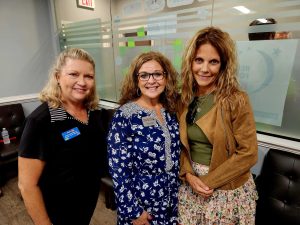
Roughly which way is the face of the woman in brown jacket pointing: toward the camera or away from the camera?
toward the camera

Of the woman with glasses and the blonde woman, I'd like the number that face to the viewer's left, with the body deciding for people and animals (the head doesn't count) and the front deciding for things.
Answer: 0

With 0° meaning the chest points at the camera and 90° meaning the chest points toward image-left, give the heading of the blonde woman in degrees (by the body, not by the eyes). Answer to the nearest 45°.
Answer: approximately 315°

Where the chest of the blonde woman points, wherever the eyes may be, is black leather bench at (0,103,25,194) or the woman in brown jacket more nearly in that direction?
the woman in brown jacket

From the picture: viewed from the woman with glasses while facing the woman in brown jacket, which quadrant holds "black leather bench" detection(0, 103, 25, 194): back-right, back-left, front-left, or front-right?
back-left

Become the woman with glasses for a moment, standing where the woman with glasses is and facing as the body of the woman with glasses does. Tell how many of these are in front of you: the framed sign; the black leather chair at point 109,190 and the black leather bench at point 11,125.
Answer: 0

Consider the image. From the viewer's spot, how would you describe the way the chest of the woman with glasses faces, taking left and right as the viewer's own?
facing the viewer and to the right of the viewer

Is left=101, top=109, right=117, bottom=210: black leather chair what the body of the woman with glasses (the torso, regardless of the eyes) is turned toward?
no

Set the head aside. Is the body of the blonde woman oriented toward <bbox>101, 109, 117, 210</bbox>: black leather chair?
no

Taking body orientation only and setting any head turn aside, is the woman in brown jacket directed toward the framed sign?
no

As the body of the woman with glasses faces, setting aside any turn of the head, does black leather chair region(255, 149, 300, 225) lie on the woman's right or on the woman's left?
on the woman's left

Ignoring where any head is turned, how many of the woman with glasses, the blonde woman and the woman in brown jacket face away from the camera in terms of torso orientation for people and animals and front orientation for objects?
0

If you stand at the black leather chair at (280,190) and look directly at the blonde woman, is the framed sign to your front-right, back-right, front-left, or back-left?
front-right

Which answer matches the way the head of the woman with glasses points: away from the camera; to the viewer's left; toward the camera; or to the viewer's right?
toward the camera

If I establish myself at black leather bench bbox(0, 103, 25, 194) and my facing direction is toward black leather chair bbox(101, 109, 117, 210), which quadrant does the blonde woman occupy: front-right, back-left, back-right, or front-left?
front-right

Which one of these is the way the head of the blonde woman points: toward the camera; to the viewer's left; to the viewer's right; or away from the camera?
toward the camera
